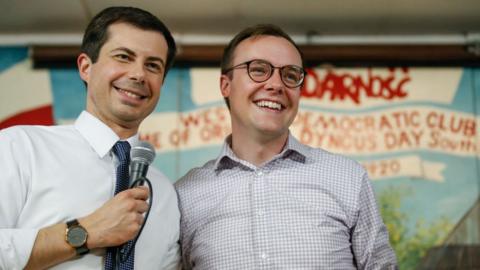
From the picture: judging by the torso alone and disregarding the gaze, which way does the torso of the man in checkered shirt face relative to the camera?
toward the camera

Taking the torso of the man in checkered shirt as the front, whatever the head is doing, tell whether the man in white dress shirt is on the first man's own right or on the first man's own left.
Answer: on the first man's own right

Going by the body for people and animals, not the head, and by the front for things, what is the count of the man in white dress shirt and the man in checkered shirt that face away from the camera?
0

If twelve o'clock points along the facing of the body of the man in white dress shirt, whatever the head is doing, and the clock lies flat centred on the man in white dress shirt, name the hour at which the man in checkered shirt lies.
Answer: The man in checkered shirt is roughly at 10 o'clock from the man in white dress shirt.

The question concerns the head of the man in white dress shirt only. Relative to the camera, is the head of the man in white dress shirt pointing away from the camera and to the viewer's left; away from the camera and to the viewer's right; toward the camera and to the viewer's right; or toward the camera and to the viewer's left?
toward the camera and to the viewer's right

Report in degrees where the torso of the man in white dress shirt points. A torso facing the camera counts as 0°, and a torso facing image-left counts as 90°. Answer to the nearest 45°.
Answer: approximately 315°
